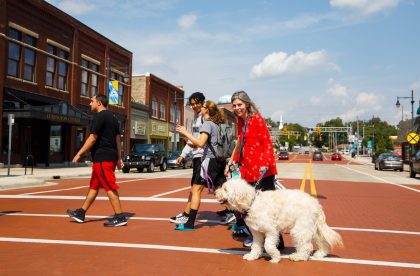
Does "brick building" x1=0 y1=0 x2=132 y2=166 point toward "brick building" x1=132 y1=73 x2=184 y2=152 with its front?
no

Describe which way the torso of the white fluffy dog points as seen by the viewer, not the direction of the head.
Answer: to the viewer's left

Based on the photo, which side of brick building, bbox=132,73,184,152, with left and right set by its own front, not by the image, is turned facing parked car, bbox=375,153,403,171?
front

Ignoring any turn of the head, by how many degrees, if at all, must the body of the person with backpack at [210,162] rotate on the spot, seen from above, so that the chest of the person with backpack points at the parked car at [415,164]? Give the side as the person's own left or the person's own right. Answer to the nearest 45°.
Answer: approximately 135° to the person's own right

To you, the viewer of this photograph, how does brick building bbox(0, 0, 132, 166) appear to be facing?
facing the viewer and to the right of the viewer

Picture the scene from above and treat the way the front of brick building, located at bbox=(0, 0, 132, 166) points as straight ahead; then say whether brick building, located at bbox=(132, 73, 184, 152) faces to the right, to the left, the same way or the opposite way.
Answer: the same way

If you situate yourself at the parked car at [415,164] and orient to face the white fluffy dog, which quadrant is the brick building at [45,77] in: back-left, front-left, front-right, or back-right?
front-right

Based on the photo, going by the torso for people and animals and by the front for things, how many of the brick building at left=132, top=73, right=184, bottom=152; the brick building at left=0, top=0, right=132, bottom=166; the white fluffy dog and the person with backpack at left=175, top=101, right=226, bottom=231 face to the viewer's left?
2

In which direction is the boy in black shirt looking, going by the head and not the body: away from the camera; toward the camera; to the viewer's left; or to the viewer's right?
to the viewer's left

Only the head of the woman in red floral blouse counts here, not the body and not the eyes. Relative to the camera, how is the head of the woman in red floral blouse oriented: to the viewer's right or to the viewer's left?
to the viewer's left

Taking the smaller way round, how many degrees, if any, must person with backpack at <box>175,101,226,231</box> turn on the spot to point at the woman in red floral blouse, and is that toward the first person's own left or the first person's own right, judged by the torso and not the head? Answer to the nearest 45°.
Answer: approximately 135° to the first person's own left

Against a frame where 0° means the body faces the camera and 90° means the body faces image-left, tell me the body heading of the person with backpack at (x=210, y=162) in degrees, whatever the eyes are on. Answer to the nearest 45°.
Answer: approximately 90°

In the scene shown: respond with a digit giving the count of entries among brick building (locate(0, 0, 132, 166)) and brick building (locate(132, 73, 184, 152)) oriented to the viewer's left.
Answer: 0

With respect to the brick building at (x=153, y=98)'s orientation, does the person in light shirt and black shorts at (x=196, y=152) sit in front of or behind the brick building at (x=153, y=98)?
in front

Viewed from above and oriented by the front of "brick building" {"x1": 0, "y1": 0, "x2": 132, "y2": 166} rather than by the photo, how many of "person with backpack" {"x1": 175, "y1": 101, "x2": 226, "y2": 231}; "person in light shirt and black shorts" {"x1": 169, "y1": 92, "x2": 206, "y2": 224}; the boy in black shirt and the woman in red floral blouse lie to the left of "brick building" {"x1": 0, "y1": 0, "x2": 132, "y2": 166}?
0
